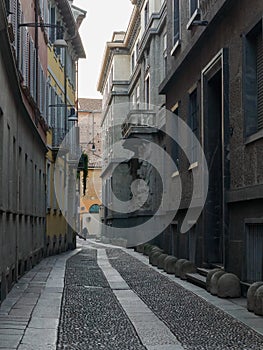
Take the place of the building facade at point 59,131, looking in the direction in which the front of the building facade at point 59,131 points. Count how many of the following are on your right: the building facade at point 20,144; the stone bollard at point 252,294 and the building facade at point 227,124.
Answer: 3

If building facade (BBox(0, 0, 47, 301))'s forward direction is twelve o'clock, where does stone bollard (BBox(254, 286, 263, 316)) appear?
The stone bollard is roughly at 2 o'clock from the building facade.

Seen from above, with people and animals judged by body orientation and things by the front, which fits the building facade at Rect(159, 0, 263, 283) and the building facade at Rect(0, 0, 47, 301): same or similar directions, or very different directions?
very different directions

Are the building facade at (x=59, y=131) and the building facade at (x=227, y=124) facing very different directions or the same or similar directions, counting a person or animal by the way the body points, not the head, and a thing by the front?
very different directions

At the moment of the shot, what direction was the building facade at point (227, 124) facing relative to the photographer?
facing to the left of the viewer

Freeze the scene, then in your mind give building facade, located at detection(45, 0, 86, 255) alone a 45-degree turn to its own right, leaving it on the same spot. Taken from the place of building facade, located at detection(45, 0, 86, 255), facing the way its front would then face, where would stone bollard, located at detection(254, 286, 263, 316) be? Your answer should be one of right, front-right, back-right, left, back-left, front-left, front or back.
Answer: front-right

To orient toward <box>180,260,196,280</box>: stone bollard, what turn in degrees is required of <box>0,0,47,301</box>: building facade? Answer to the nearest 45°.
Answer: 0° — it already faces it

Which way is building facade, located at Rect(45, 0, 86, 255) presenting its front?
to the viewer's right

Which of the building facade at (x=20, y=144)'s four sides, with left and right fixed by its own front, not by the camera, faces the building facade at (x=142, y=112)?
left

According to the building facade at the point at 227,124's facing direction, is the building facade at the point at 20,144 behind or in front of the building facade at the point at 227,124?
in front

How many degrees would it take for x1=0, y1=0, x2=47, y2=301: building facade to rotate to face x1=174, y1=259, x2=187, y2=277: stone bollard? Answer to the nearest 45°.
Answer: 0° — it already faces it

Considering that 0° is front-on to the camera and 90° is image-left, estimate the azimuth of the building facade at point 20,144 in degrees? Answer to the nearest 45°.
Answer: approximately 270°

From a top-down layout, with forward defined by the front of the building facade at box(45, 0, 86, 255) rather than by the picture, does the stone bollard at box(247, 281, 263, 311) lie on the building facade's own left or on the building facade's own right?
on the building facade's own right

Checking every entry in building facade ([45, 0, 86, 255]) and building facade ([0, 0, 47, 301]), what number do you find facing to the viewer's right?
2
